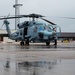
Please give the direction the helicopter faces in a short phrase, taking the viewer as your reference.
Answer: facing the viewer and to the right of the viewer
